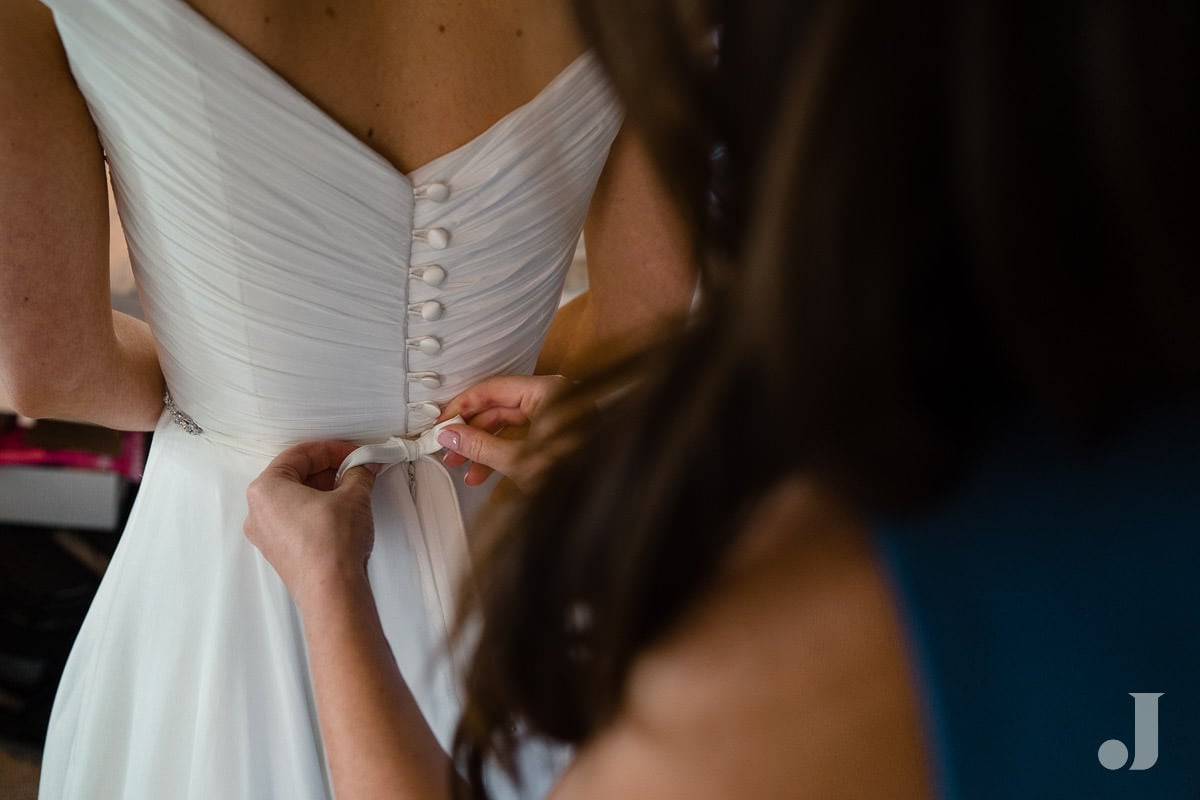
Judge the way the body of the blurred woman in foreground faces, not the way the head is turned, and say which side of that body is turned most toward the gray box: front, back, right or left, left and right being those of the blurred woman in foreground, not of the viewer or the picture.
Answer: front

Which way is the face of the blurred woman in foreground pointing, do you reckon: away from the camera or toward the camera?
away from the camera

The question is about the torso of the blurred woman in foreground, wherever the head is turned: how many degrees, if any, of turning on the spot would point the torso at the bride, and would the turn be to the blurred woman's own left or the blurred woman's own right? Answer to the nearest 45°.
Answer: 0° — they already face them

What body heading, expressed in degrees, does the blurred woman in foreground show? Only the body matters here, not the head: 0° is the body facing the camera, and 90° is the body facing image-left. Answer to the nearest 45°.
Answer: approximately 135°
